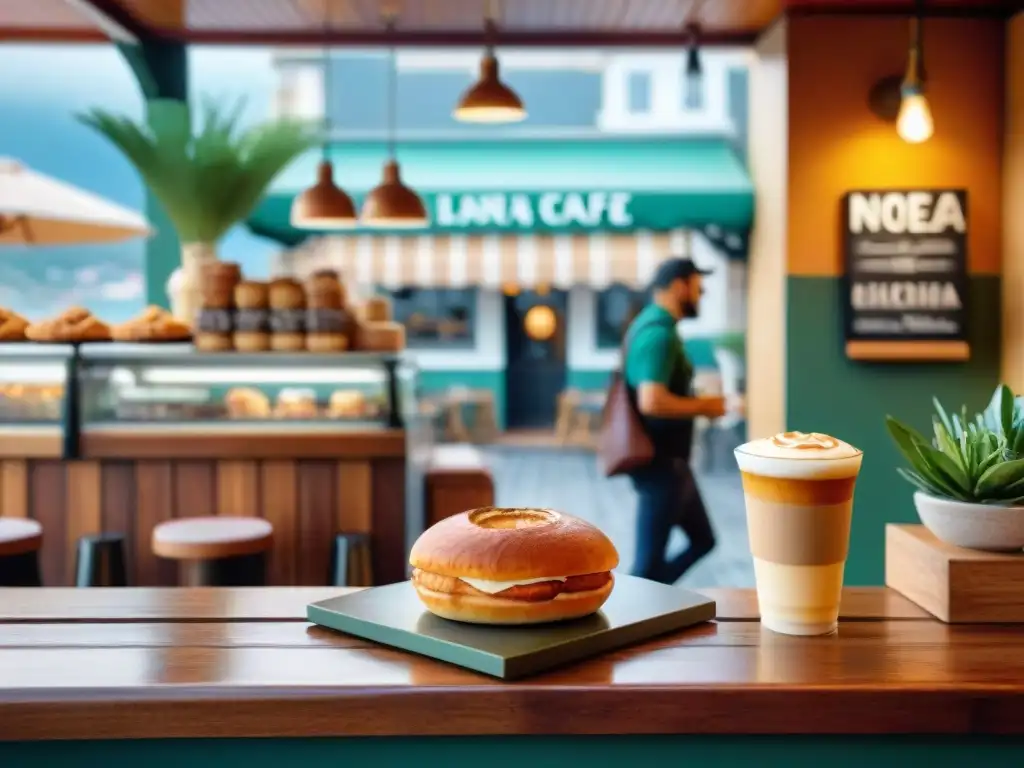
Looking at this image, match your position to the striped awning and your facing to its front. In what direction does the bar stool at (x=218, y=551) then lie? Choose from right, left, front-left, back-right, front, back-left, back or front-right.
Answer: front

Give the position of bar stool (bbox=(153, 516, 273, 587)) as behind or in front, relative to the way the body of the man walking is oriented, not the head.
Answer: behind

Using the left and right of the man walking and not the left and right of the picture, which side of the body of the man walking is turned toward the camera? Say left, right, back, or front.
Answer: right

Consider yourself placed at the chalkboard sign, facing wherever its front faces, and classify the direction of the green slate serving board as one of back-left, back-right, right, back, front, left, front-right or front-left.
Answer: front

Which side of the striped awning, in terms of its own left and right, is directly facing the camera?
front

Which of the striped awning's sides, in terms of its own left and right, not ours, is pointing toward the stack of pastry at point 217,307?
front

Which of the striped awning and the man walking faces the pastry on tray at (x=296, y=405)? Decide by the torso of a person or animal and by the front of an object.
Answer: the striped awning

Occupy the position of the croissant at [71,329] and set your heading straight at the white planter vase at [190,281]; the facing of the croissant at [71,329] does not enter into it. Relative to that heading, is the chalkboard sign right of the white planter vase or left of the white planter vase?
right

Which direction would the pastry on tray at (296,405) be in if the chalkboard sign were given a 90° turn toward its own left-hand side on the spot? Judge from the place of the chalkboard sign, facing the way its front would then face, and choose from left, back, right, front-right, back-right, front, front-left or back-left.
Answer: back-right

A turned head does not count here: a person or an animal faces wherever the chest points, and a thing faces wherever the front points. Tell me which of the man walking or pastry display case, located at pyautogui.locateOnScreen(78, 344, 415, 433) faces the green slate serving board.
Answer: the pastry display case

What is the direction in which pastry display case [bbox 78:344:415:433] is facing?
toward the camera

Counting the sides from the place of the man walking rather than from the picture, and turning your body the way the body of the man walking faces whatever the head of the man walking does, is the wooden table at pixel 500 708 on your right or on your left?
on your right

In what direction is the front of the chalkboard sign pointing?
toward the camera

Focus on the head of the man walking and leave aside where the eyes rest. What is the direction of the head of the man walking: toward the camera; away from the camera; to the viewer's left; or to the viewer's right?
to the viewer's right
